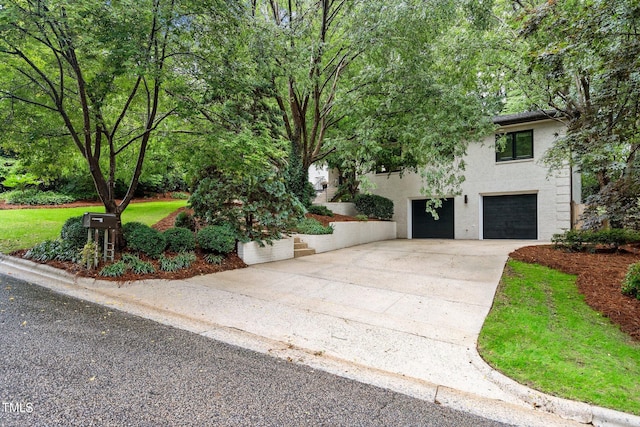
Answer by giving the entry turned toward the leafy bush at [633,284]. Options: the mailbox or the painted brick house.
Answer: the painted brick house

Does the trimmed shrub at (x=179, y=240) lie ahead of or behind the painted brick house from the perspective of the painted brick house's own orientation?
ahead

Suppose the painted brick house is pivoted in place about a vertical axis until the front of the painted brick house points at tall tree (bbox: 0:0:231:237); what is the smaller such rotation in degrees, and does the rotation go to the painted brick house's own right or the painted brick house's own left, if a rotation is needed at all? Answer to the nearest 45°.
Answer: approximately 45° to the painted brick house's own right

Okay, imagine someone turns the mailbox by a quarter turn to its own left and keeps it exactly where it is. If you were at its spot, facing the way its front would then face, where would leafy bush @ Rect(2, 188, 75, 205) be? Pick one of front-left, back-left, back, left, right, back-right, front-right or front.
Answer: back-left

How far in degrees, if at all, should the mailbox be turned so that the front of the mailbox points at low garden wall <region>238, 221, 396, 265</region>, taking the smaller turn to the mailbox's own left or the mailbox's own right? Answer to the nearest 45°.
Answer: approximately 135° to the mailbox's own left

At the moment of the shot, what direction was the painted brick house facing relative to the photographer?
facing the viewer
